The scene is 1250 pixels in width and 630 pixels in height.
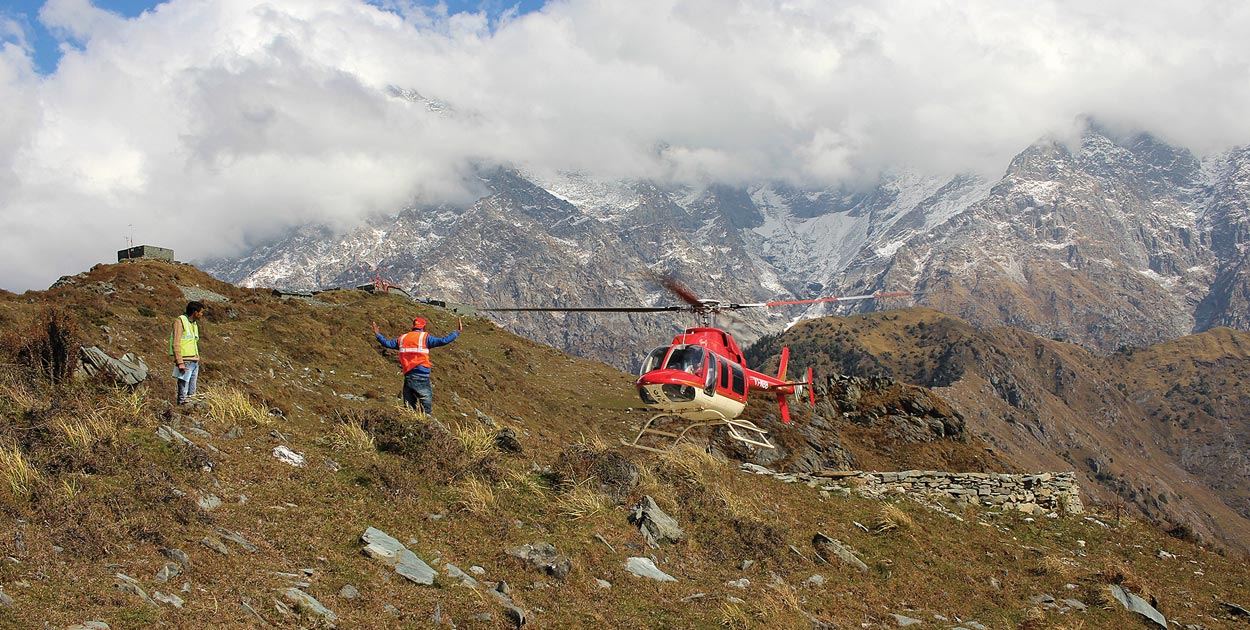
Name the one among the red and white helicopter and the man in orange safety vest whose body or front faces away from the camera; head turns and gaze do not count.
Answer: the man in orange safety vest

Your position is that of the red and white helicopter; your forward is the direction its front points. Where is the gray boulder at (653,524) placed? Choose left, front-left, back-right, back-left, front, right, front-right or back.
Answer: front-left

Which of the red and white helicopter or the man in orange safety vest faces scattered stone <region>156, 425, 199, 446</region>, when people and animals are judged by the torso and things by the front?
the red and white helicopter

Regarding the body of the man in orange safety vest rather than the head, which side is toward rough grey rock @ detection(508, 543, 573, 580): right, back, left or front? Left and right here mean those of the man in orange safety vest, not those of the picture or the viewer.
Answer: back

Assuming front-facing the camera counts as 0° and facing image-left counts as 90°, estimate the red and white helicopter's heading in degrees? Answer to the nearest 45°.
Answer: approximately 45°

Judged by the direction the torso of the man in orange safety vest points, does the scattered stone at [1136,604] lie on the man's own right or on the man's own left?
on the man's own right

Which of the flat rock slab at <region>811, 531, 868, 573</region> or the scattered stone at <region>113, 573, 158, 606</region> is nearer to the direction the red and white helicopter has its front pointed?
the scattered stone

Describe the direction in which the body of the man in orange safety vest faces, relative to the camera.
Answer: away from the camera

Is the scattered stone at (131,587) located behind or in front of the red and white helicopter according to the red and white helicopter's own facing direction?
in front

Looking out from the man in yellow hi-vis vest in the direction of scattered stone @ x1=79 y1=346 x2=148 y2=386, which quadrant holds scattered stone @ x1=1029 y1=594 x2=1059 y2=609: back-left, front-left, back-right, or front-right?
back-left

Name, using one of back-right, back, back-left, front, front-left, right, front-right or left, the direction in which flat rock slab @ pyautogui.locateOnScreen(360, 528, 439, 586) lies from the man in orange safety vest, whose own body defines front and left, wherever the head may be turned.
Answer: back

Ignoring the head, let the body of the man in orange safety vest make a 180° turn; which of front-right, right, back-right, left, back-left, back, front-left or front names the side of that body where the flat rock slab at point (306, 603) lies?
front

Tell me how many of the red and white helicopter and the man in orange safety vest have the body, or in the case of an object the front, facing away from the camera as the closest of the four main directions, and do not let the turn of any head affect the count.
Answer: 1

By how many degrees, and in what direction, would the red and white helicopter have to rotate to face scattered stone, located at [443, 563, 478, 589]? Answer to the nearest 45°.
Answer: approximately 45° to its left

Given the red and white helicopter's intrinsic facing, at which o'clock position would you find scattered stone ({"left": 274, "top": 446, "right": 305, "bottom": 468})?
The scattered stone is roughly at 12 o'clock from the red and white helicopter.

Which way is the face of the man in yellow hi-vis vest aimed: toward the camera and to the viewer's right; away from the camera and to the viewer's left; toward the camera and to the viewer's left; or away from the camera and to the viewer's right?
toward the camera and to the viewer's right
